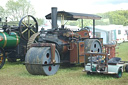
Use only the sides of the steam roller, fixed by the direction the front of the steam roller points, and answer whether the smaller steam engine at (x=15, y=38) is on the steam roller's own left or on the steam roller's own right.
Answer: on the steam roller's own right

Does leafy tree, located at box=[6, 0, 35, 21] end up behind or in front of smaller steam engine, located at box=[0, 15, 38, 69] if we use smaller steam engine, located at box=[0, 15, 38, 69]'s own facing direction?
behind

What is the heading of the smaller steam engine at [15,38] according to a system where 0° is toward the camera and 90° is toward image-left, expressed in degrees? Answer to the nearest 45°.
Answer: approximately 45°

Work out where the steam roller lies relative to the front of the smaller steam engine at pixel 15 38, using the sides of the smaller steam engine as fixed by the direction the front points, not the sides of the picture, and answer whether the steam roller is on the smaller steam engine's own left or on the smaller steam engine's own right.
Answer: on the smaller steam engine's own left
